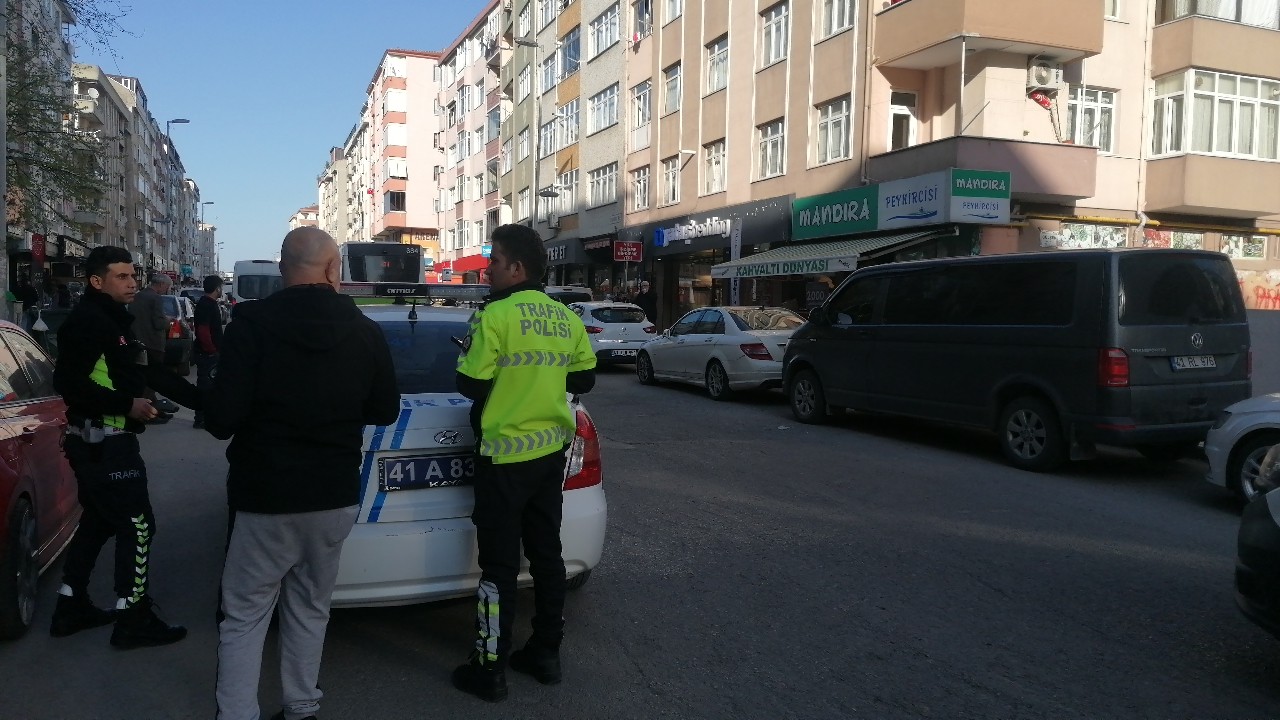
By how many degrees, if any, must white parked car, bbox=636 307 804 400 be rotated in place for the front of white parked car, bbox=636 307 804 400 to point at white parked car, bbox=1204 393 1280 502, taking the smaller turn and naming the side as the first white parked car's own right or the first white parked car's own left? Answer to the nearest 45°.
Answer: approximately 180°

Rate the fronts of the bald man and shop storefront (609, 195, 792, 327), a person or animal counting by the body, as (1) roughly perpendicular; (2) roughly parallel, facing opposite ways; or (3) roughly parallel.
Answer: roughly perpendicular

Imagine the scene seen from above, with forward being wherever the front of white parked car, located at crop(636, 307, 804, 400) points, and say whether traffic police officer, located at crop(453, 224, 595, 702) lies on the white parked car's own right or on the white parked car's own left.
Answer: on the white parked car's own left

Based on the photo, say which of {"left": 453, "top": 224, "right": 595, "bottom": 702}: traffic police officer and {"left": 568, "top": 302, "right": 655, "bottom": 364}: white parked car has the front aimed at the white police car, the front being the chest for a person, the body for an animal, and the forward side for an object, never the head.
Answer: the traffic police officer

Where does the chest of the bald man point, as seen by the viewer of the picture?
away from the camera

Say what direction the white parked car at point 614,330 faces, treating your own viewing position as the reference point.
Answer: facing away from the viewer and to the left of the viewer

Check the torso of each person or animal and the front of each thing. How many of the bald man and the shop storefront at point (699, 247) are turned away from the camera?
1

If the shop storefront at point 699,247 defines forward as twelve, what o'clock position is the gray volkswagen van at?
The gray volkswagen van is roughly at 10 o'clock from the shop storefront.

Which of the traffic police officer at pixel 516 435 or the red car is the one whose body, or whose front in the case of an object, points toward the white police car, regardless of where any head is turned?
the traffic police officer

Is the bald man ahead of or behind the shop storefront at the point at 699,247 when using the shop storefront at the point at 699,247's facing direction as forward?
ahead

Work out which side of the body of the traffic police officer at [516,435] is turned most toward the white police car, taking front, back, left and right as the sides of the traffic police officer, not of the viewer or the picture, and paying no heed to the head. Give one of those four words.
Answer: front

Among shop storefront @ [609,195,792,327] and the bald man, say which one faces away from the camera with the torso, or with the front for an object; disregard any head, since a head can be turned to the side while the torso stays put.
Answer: the bald man

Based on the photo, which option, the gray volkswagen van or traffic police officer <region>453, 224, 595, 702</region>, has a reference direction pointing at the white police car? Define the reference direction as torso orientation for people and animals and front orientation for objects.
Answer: the traffic police officer

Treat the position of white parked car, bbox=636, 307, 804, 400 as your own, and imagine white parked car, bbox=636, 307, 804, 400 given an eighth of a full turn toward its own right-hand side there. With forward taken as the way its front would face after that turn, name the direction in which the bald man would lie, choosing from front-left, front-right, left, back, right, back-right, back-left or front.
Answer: back

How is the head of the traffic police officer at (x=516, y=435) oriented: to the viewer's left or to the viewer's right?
to the viewer's left

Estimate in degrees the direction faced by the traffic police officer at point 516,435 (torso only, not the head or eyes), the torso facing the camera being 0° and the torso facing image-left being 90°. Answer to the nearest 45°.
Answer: approximately 135°

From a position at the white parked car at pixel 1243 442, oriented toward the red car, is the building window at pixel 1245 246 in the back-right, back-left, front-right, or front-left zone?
back-right
